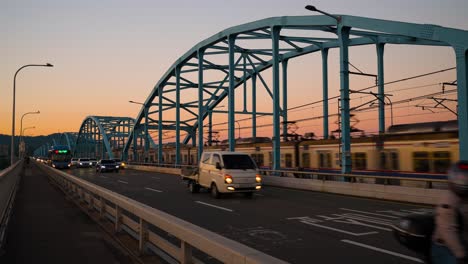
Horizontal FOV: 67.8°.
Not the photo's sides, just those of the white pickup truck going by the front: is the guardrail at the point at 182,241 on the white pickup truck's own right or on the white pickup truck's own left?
on the white pickup truck's own right

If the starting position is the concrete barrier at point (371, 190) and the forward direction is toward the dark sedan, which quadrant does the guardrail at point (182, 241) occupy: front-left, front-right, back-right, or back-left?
back-left

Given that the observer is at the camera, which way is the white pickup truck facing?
facing the viewer and to the right of the viewer

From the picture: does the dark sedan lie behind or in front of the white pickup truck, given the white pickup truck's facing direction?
behind

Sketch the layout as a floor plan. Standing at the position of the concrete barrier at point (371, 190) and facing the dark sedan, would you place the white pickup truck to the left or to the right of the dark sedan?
left

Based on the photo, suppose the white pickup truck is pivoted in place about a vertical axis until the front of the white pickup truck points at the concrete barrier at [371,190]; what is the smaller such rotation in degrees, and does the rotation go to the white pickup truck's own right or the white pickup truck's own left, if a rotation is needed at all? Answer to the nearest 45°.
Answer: approximately 45° to the white pickup truck's own left

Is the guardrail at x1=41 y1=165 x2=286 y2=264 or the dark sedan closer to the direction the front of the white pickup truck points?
the guardrail
